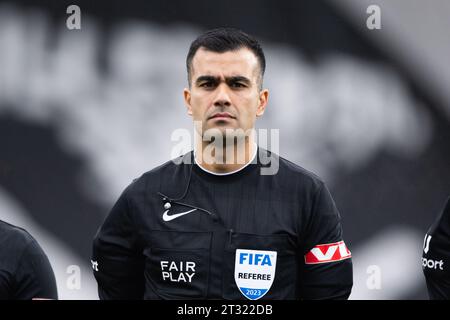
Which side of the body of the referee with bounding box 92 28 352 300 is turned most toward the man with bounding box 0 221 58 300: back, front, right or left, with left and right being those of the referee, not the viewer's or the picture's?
right

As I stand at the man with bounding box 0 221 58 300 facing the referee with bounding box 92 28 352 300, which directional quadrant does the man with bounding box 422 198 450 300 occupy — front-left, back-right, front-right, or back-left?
front-left

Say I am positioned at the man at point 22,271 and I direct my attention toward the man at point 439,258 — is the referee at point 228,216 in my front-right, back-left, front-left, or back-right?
front-right

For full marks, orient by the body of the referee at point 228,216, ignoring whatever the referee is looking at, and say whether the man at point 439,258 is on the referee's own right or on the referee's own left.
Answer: on the referee's own left

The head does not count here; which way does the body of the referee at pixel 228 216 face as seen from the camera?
toward the camera

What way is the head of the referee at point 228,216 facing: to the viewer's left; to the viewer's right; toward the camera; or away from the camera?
toward the camera
